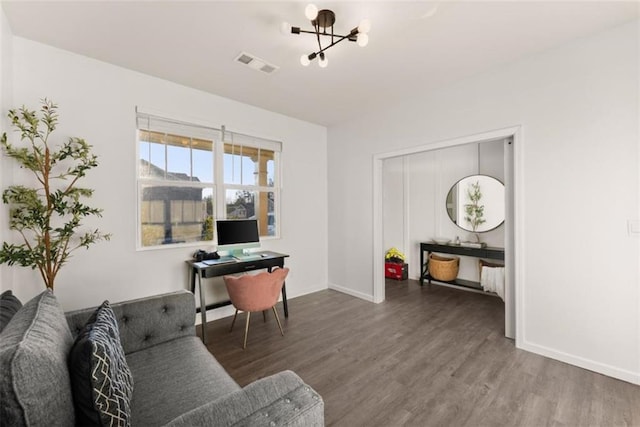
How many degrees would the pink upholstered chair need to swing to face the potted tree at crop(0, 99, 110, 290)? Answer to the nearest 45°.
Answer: approximately 45° to its left

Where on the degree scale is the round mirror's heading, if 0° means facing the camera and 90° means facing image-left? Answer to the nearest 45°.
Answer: approximately 0°

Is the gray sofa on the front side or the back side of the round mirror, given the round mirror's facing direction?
on the front side

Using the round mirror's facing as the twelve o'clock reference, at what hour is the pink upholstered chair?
The pink upholstered chair is roughly at 1 o'clock from the round mirror.

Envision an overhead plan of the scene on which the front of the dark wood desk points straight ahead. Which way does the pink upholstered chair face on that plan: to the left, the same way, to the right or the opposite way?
the opposite way

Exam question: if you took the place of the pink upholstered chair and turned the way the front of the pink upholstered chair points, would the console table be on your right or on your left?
on your right

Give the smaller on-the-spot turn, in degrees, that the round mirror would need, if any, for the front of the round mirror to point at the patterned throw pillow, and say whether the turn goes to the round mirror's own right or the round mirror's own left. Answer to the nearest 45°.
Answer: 0° — it already faces it

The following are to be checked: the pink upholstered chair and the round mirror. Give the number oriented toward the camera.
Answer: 1

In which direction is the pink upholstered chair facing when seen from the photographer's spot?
facing away from the viewer and to the left of the viewer

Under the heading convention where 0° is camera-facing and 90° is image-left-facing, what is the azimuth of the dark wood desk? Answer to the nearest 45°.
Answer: approximately 315°

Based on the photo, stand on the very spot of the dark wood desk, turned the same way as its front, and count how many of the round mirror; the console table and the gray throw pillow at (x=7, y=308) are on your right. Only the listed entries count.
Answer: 1
